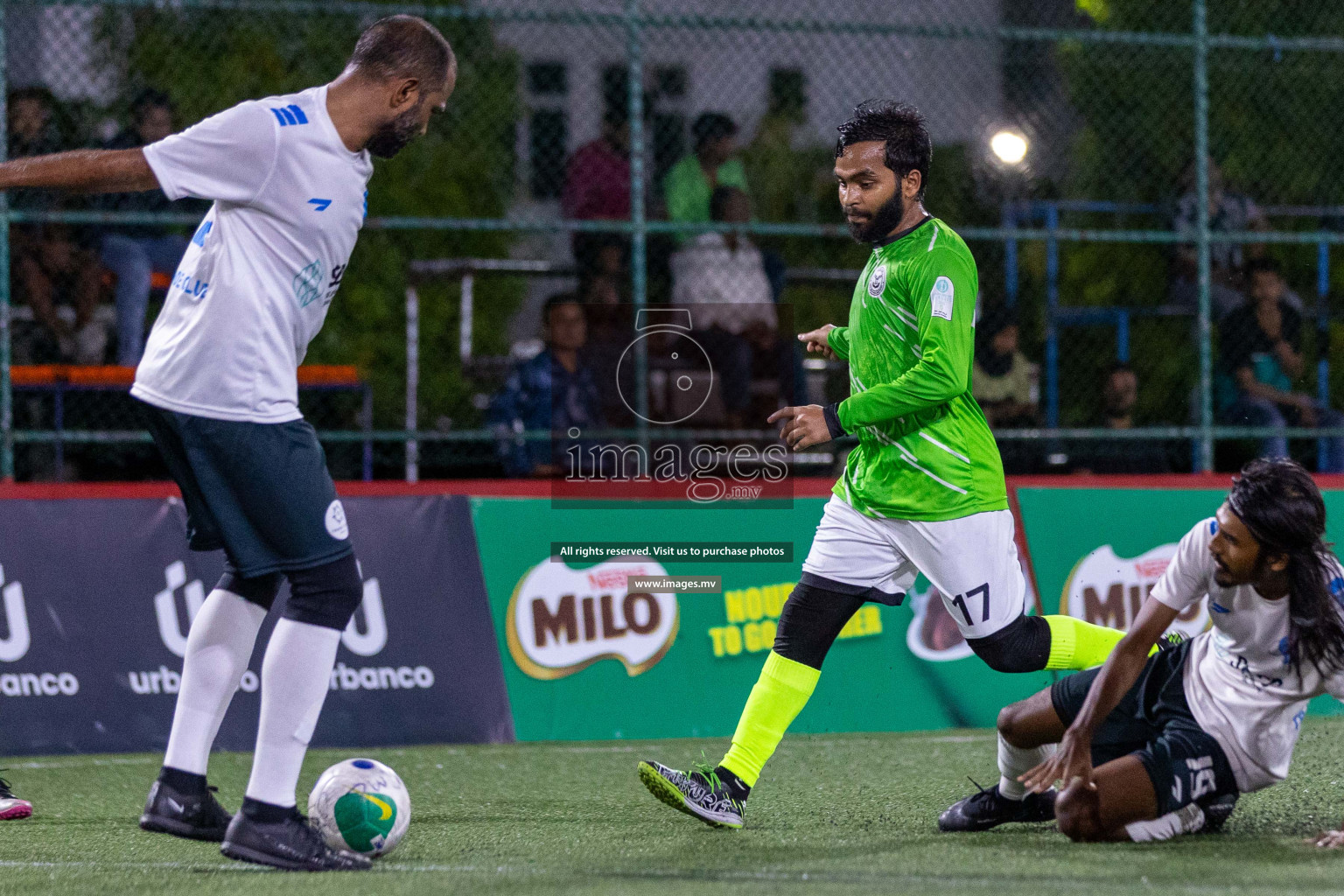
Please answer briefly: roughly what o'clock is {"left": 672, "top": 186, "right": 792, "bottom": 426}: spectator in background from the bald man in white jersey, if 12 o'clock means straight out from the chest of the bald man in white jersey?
The spectator in background is roughly at 10 o'clock from the bald man in white jersey.

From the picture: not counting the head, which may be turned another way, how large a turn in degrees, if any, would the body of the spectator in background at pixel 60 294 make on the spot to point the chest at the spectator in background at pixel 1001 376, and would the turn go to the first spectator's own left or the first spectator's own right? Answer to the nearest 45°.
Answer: approximately 90° to the first spectator's own left

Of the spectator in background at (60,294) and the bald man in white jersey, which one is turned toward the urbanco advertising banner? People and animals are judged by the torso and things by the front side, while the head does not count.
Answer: the spectator in background

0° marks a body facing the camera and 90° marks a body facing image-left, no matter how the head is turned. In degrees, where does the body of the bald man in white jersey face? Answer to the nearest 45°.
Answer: approximately 270°

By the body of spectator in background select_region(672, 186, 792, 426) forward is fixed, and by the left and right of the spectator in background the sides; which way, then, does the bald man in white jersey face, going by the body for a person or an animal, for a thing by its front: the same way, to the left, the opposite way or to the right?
to the left

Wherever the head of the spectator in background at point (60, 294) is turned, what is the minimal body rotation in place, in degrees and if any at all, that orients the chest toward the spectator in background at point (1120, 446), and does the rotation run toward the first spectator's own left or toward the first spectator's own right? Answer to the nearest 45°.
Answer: approximately 90° to the first spectator's own left

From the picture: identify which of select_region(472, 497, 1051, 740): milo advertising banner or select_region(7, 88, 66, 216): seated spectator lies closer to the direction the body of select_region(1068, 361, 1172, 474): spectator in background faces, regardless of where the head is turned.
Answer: the milo advertising banner

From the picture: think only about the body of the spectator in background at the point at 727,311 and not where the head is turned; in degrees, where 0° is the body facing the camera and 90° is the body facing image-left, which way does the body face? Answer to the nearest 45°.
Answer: approximately 0°

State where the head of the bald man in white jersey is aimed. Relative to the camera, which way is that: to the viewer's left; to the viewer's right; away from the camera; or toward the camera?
to the viewer's right
